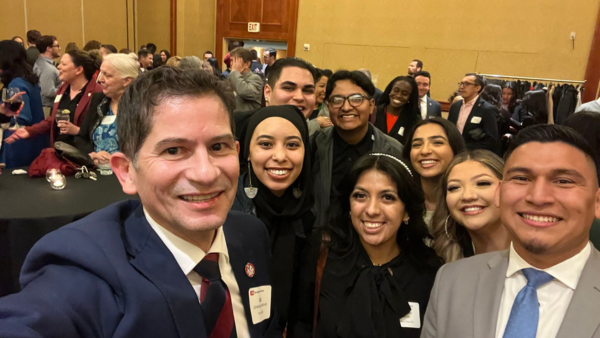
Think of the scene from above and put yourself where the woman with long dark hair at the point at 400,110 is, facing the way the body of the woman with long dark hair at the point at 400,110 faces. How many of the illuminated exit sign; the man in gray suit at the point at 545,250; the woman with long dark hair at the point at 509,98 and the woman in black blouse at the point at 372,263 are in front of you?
2

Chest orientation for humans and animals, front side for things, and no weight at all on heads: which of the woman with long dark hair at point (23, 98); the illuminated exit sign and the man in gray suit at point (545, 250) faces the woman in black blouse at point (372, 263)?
the illuminated exit sign

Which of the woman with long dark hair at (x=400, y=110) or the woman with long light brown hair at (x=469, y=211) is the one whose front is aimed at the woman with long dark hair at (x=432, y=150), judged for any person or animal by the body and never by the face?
the woman with long dark hair at (x=400, y=110)

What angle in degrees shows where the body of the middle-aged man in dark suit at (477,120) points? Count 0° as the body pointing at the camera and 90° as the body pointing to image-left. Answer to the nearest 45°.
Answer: approximately 45°

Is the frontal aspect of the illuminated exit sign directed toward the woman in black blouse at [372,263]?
yes

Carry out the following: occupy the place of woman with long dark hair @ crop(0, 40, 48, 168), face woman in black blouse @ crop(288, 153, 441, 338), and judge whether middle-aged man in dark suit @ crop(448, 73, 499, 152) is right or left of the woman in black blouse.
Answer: left
